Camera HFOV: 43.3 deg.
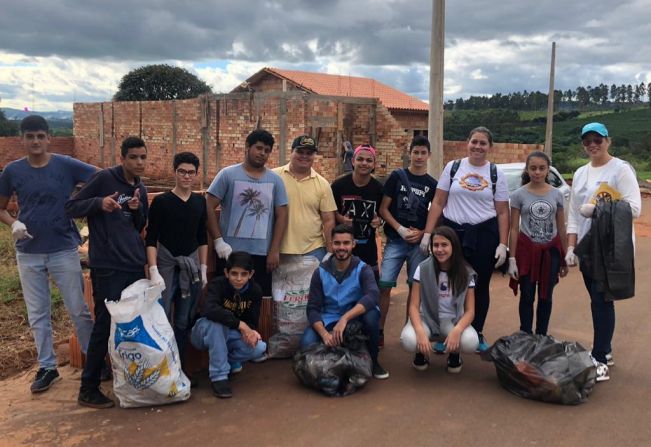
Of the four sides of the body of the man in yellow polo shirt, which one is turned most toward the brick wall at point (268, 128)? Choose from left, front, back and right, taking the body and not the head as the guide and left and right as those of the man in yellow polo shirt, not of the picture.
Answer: back

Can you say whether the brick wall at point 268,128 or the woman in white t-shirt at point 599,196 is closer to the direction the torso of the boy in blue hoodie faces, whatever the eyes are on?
the woman in white t-shirt

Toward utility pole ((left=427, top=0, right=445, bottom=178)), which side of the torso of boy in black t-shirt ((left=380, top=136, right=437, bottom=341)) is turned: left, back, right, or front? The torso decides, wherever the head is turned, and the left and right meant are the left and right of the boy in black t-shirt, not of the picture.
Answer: back

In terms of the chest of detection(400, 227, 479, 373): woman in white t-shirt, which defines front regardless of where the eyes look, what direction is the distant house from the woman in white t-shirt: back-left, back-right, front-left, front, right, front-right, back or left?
back

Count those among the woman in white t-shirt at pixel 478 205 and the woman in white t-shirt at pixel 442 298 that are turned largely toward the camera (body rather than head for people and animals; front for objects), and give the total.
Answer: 2

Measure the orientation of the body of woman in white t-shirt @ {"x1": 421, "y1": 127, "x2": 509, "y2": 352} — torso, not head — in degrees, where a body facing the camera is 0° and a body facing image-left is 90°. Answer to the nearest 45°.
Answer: approximately 0°
